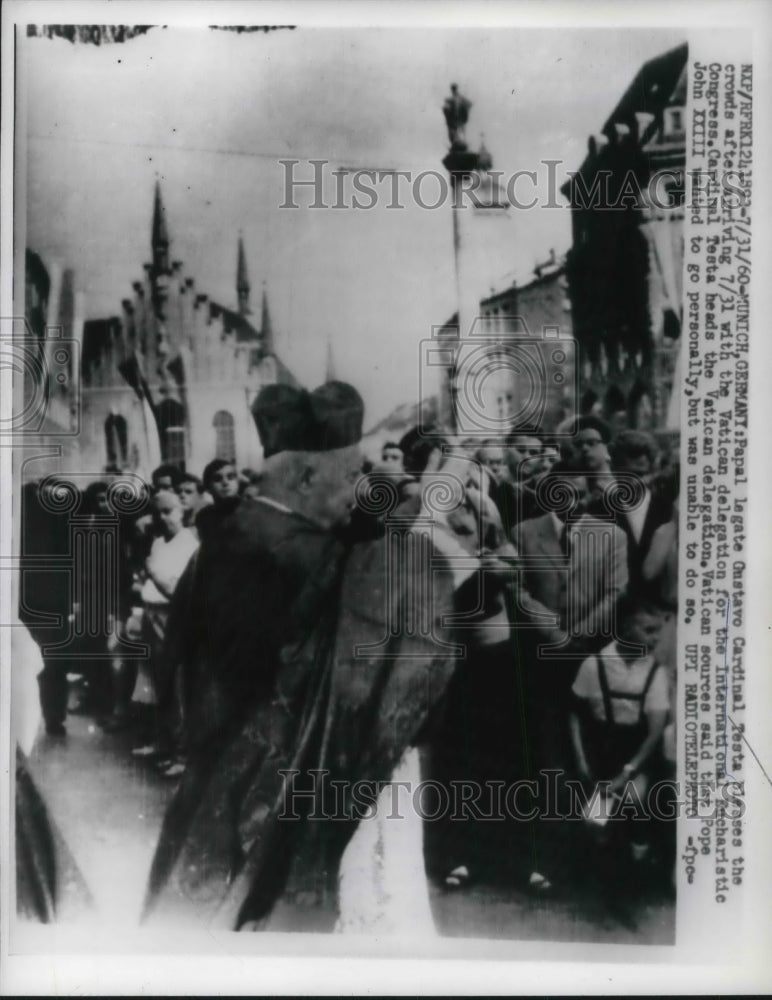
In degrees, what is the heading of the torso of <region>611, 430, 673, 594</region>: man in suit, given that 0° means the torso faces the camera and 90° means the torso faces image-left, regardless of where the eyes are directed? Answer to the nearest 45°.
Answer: approximately 45°
